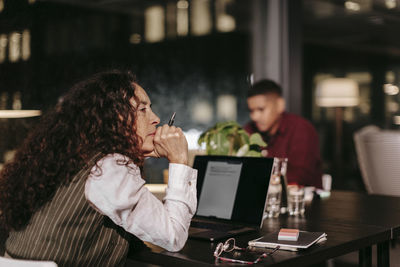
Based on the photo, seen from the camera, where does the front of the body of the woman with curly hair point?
to the viewer's right

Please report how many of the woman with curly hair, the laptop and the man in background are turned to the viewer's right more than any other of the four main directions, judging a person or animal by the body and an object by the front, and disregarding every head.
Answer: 1

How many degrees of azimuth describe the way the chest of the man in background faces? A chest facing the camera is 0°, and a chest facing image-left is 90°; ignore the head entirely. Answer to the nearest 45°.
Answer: approximately 45°

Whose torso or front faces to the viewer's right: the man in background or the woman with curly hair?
the woman with curly hair

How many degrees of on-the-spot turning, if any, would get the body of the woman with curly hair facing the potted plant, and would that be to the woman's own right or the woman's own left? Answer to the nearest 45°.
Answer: approximately 45° to the woman's own left

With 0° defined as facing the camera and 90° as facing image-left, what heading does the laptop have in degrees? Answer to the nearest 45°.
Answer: approximately 45°

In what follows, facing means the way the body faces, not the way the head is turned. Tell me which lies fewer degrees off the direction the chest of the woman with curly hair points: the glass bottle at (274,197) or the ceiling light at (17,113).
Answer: the glass bottle

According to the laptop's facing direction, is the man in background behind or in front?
behind

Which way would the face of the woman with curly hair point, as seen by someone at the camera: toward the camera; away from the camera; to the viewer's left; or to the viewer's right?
to the viewer's right
